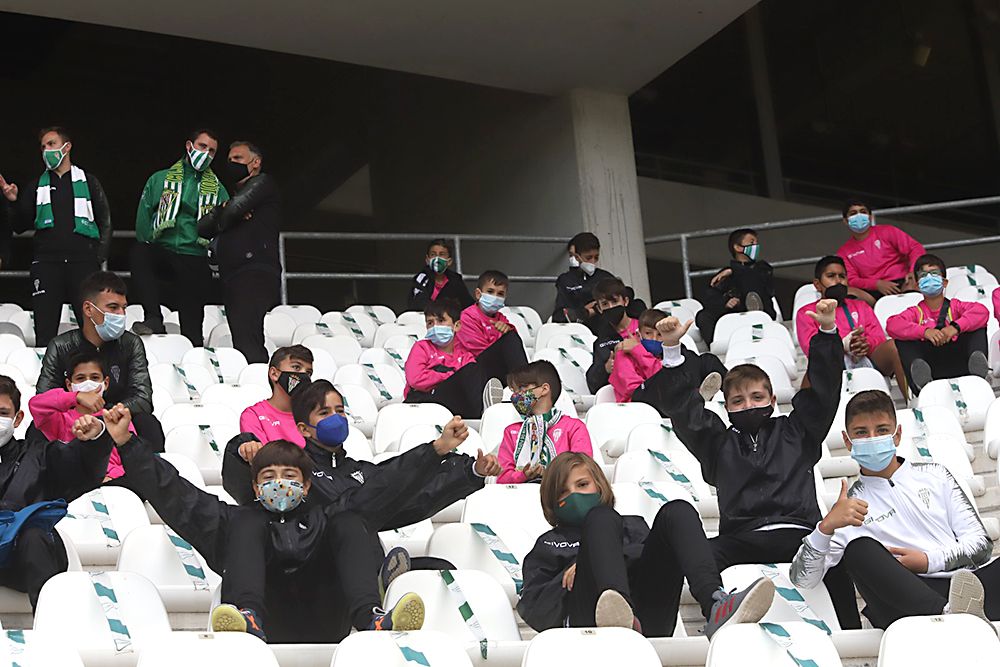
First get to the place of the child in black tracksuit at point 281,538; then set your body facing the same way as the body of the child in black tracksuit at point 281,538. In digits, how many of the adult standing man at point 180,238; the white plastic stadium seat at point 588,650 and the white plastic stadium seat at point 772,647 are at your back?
1

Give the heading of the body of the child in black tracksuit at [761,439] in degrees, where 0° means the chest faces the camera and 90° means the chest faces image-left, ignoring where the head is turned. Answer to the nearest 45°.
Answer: approximately 0°

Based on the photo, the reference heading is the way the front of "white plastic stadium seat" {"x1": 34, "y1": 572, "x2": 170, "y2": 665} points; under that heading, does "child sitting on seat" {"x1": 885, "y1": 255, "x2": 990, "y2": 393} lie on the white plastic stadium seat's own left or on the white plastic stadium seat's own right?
on the white plastic stadium seat's own left

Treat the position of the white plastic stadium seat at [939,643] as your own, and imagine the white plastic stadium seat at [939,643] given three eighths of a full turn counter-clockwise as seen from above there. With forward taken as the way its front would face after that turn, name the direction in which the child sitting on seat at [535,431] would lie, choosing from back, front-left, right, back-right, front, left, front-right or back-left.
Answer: left

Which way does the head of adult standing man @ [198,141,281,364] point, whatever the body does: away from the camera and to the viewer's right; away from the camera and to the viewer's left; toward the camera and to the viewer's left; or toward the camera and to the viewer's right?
toward the camera and to the viewer's left

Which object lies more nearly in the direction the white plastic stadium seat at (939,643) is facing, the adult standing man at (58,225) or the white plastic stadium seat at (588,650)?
the white plastic stadium seat

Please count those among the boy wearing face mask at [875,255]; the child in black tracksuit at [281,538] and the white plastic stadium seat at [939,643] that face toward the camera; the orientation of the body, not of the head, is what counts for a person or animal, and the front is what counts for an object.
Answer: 3

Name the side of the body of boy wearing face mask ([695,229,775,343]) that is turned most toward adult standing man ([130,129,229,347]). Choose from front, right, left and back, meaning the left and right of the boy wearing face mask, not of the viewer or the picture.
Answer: right
